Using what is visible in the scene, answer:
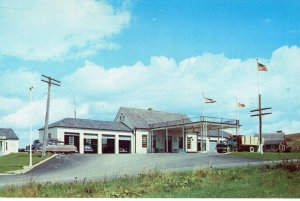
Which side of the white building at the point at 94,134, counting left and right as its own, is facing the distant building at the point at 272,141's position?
left

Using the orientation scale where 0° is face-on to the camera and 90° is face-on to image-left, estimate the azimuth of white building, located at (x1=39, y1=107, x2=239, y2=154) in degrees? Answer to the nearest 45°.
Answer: approximately 315°
